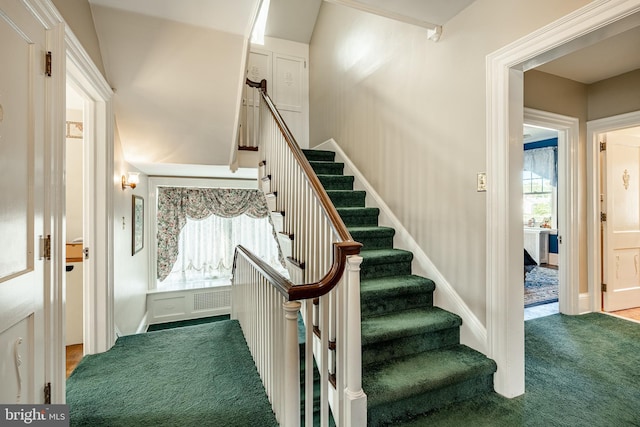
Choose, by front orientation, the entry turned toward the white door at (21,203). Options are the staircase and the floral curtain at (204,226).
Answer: the floral curtain

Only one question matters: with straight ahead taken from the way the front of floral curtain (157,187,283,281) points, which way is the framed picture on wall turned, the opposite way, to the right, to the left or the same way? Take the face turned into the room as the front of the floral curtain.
to the left

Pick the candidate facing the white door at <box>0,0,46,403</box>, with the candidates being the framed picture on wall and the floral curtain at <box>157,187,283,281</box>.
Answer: the floral curtain

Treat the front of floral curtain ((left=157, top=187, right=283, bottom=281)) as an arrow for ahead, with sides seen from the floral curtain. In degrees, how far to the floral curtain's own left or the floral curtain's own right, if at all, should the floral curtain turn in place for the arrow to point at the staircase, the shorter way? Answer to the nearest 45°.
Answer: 0° — it already faces it

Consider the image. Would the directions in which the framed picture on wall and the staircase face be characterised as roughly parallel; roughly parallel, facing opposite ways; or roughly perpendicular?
roughly perpendicular

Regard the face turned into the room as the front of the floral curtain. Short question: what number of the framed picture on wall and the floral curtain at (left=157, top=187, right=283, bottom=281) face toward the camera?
1

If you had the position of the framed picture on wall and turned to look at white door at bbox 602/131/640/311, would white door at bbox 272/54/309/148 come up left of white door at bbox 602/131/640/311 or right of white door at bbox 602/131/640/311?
left

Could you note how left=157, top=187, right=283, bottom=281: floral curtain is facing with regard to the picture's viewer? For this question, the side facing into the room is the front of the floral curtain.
facing the viewer

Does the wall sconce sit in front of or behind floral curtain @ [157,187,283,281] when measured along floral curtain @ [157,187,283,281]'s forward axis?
in front

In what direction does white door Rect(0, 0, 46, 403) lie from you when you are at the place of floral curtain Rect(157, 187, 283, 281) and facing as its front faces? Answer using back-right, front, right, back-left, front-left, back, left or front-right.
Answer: front

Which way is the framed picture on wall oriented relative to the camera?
to the viewer's right

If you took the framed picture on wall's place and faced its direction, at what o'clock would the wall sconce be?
The wall sconce is roughly at 3 o'clock from the framed picture on wall.

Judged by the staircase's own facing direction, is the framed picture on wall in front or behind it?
behind

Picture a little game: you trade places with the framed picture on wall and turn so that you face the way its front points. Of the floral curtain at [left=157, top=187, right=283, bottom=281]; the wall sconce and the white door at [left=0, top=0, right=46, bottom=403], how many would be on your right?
2
